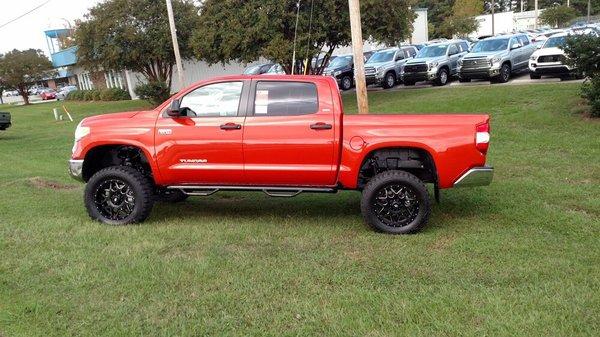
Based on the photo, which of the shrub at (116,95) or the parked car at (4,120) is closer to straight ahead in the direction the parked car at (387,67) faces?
the parked car

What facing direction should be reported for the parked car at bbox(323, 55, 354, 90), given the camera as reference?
facing the viewer and to the left of the viewer

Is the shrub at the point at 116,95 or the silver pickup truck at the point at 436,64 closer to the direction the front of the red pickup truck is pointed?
the shrub

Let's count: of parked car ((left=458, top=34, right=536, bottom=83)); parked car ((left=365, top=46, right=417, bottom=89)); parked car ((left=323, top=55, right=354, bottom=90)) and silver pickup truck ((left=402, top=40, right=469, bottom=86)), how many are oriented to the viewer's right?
0

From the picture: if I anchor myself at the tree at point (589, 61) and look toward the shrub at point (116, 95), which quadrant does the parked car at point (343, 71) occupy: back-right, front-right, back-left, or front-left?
front-right

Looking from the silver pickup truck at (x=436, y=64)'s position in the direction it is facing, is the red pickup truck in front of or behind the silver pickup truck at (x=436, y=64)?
in front

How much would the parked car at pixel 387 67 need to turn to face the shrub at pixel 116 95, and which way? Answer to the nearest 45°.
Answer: approximately 90° to its right

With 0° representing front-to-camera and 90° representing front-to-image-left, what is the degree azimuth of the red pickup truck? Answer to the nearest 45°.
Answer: approximately 90°

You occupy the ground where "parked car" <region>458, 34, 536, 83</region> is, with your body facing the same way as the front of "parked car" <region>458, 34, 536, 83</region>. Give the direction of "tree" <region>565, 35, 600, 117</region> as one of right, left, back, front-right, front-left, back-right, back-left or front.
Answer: front-left

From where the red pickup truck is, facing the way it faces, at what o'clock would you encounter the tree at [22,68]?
The tree is roughly at 2 o'clock from the red pickup truck.

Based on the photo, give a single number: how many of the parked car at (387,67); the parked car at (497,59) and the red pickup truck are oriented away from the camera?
0
